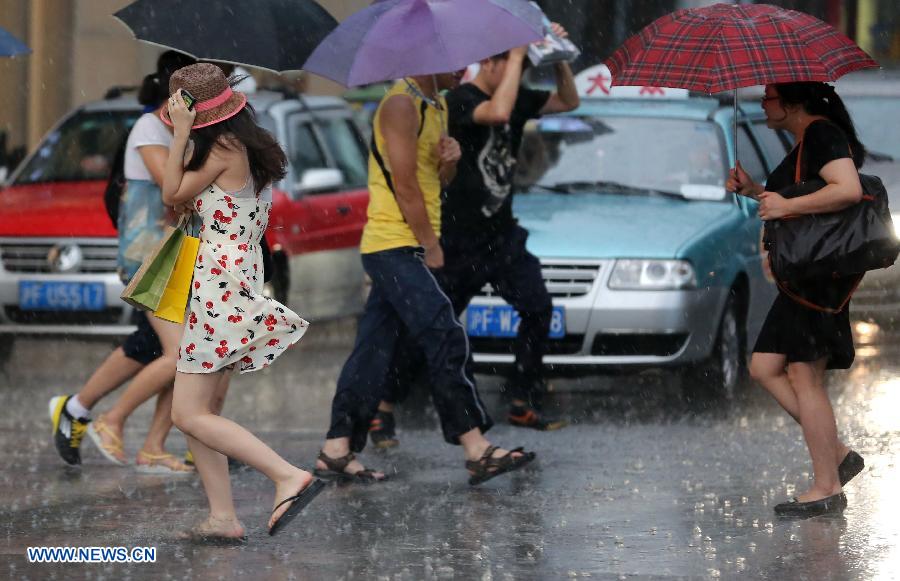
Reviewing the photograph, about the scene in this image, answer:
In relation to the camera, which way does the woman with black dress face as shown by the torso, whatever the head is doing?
to the viewer's left

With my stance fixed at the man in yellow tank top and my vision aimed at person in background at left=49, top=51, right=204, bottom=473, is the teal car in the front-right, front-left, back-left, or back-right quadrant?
back-right

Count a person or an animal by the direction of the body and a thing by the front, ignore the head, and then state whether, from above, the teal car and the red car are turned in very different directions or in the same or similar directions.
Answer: same or similar directions

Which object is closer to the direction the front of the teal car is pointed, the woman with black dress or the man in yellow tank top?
the man in yellow tank top

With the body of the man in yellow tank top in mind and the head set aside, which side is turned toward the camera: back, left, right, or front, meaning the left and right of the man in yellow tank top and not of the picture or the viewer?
right

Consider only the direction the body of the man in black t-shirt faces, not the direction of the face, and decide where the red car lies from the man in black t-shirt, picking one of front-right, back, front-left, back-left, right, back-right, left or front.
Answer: back

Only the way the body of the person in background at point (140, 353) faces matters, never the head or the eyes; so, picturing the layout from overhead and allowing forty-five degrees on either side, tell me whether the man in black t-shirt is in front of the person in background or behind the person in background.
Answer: in front

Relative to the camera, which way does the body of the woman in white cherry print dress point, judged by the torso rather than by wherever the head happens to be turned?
to the viewer's left

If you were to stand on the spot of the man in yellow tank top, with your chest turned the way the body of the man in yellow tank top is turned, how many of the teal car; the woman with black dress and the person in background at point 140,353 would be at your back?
1

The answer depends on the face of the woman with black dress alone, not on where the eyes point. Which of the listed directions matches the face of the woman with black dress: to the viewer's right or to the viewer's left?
to the viewer's left

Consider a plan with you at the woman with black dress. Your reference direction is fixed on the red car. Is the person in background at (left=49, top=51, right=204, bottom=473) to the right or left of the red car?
left

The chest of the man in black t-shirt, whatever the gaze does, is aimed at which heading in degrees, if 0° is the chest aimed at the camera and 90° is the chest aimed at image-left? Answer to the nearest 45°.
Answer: approximately 315°

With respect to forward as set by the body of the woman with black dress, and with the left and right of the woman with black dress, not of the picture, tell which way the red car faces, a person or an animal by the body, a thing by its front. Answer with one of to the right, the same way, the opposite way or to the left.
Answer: to the left
